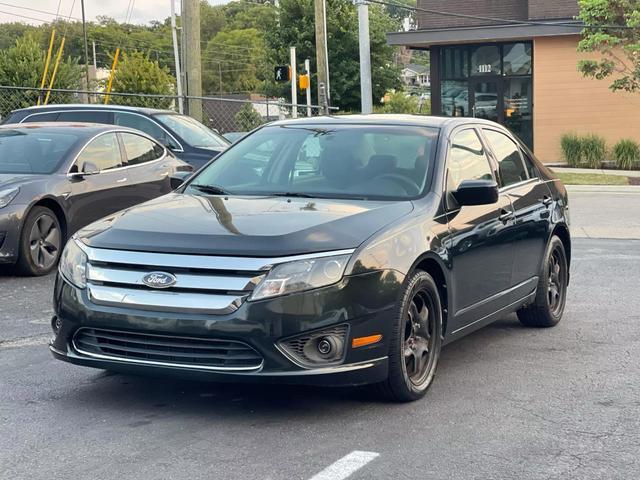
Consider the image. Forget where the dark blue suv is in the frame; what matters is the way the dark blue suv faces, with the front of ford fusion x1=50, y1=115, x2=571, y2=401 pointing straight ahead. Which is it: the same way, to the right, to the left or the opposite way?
to the left

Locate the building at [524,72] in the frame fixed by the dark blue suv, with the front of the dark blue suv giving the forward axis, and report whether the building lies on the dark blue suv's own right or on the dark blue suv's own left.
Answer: on the dark blue suv's own left

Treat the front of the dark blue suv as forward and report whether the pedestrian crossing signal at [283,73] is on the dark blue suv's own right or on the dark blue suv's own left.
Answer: on the dark blue suv's own left

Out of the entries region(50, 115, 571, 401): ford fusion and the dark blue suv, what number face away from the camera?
0

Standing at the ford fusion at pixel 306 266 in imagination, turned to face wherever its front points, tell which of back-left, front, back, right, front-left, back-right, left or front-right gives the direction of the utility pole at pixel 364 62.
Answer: back-right

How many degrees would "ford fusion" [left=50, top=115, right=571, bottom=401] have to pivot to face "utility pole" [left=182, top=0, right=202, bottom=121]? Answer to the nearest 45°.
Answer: approximately 135° to its right
